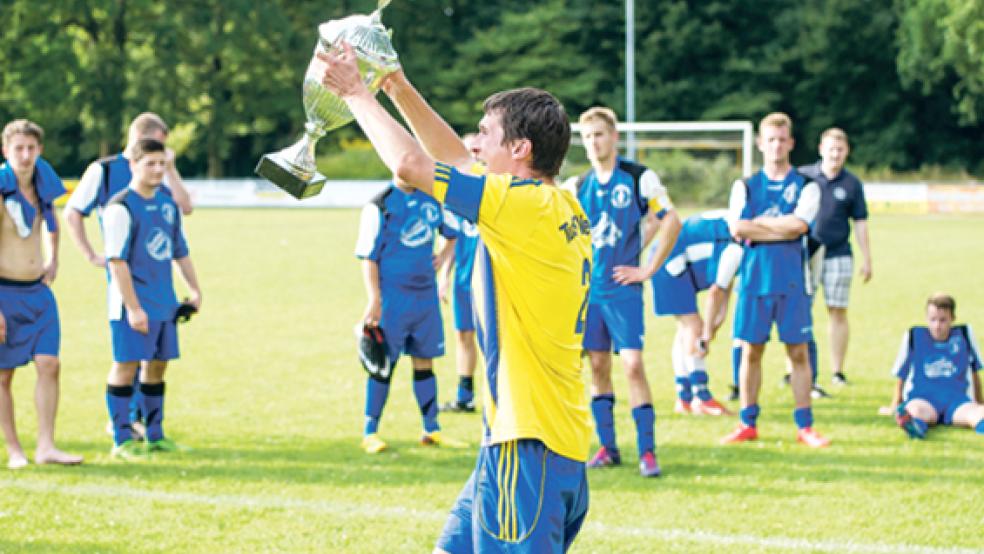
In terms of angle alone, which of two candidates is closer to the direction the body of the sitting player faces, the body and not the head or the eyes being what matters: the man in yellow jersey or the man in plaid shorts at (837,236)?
the man in yellow jersey

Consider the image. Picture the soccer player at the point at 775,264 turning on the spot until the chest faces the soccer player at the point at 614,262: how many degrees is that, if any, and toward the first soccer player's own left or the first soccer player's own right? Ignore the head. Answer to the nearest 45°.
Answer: approximately 45° to the first soccer player's own right

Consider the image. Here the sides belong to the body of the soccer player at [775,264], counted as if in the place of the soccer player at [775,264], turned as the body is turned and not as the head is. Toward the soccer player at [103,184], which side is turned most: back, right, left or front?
right

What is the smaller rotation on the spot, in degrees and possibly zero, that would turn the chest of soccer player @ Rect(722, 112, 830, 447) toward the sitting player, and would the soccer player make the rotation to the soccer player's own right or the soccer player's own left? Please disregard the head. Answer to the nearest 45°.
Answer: approximately 135° to the soccer player's own left

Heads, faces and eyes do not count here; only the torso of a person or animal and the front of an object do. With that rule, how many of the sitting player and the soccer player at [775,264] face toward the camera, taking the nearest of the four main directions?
2

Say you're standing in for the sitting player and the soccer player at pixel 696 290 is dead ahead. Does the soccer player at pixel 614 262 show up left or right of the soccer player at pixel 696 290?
left

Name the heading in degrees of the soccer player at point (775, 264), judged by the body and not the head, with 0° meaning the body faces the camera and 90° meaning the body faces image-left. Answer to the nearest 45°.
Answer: approximately 0°
